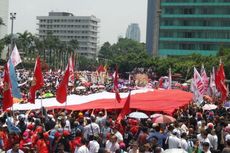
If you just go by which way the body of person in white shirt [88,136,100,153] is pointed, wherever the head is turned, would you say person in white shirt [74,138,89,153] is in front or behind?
behind

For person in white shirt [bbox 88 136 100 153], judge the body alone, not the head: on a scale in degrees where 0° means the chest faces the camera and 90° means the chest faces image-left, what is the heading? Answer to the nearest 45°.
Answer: approximately 180°

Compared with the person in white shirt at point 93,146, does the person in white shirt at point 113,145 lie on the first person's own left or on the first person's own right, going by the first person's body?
on the first person's own right

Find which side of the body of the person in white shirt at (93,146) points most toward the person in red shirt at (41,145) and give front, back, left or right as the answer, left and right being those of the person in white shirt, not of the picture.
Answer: left

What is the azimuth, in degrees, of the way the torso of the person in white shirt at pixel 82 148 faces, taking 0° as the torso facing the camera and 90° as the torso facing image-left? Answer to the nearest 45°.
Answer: approximately 180°

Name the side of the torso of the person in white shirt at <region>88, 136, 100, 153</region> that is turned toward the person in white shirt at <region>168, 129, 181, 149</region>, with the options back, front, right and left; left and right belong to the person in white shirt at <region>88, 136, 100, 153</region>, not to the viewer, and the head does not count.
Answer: right

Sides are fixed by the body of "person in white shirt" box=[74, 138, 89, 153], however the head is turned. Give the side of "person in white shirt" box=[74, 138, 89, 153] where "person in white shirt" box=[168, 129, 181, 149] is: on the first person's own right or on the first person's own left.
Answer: on the first person's own right

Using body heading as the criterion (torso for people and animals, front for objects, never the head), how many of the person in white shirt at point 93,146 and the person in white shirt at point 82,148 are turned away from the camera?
2
